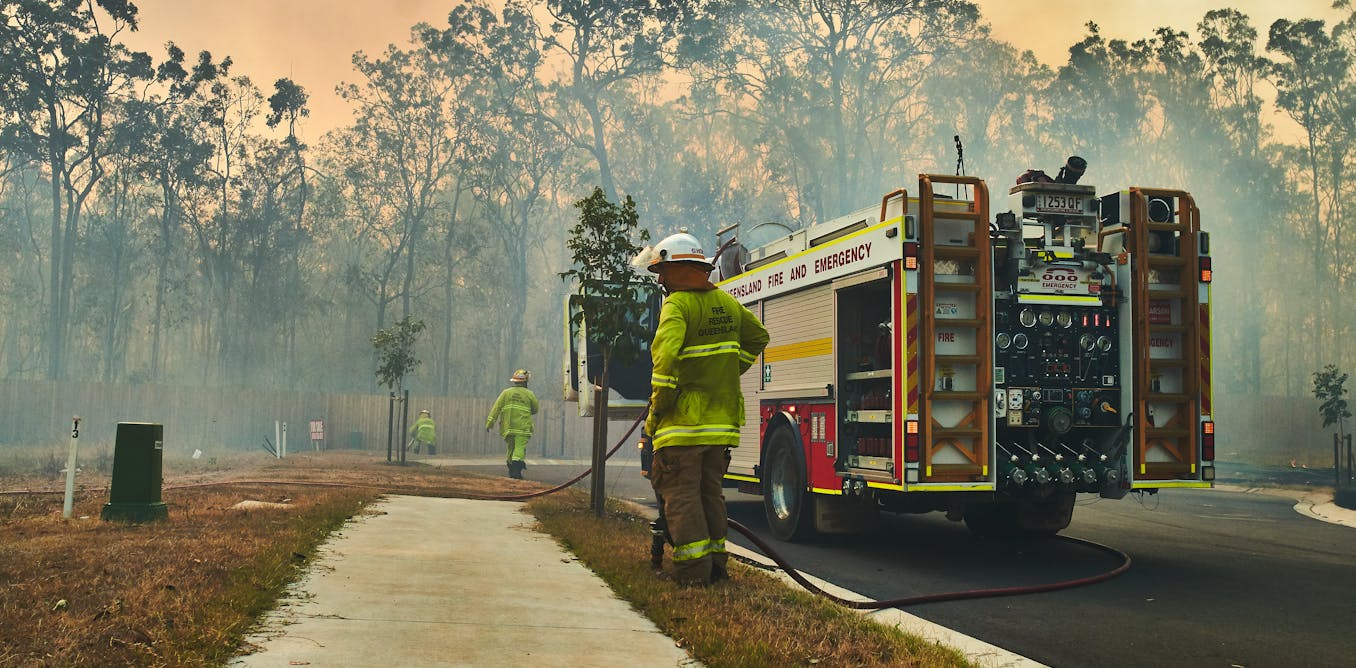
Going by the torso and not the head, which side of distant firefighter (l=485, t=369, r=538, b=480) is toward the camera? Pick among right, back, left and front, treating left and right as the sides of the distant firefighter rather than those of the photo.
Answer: back

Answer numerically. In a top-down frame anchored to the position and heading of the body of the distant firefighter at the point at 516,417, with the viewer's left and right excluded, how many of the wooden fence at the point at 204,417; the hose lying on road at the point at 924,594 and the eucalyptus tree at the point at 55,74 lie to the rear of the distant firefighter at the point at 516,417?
1

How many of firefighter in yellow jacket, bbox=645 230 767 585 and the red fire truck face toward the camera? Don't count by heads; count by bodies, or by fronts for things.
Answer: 0

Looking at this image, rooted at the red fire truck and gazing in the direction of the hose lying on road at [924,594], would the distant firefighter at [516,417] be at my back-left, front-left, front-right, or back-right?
back-right

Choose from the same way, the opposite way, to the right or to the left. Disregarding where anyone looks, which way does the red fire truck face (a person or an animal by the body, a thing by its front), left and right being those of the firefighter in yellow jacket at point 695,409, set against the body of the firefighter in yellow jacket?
the same way

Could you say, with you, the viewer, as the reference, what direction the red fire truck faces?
facing away from the viewer and to the left of the viewer

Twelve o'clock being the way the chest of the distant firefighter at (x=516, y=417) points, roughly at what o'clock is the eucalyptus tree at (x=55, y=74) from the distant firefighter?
The eucalyptus tree is roughly at 11 o'clock from the distant firefighter.

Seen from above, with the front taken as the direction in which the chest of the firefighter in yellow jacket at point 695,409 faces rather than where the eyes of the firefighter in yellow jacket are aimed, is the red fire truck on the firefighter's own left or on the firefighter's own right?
on the firefighter's own right

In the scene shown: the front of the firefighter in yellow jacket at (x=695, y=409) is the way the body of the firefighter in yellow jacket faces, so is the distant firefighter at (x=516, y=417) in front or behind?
in front

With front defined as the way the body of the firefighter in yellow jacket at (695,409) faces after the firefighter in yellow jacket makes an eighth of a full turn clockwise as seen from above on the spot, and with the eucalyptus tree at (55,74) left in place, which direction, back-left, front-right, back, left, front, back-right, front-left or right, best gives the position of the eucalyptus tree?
front-left

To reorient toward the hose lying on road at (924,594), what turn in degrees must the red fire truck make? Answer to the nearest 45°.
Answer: approximately 135° to its left

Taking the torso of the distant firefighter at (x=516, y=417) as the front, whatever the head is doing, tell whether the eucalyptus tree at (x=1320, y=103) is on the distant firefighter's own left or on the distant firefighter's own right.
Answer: on the distant firefighter's own right

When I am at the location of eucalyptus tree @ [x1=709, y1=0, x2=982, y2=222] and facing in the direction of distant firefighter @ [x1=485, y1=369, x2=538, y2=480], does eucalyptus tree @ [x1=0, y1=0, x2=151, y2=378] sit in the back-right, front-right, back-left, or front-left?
front-right

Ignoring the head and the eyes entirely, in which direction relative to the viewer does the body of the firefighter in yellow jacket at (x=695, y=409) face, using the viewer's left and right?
facing away from the viewer and to the left of the viewer

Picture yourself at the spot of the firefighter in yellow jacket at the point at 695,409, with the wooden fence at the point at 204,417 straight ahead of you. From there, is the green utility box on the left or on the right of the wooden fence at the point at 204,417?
left

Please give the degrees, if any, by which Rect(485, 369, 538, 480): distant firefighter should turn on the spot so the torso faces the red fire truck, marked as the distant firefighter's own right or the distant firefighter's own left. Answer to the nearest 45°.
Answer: approximately 180°
